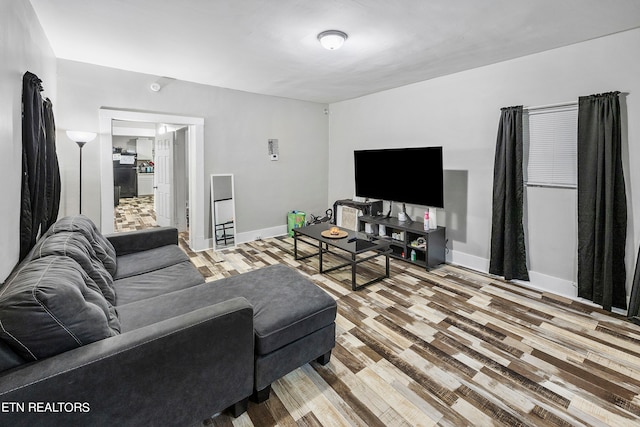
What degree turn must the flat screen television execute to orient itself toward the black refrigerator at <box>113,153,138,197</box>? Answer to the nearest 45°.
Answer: approximately 90° to its right

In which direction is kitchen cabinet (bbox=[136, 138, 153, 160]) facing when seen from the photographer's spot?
facing the viewer

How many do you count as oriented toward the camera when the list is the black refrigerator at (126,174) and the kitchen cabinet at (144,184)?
2

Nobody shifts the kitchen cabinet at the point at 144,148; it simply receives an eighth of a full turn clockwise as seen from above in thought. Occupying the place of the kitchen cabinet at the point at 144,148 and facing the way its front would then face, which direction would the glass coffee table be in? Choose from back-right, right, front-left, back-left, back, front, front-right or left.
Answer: front-left

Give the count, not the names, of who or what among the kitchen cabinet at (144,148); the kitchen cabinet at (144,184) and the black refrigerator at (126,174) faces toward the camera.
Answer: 3

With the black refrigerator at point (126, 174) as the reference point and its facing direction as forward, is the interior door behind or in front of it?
in front

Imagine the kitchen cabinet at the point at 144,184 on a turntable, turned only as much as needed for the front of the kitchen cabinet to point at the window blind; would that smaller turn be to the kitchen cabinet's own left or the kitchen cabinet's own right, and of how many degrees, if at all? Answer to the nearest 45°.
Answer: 0° — it already faces it

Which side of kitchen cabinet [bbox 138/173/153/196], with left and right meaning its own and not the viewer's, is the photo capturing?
front

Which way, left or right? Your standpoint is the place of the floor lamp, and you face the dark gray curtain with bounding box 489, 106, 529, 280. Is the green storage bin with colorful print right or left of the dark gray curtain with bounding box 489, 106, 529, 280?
left

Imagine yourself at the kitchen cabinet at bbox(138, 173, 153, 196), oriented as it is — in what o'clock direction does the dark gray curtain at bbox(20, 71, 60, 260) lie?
The dark gray curtain is roughly at 12 o'clock from the kitchen cabinet.

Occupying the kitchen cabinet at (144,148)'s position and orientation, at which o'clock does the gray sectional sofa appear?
The gray sectional sofa is roughly at 12 o'clock from the kitchen cabinet.

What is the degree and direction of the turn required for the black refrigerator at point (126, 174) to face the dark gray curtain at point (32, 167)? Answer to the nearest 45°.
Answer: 0° — it already faces it
